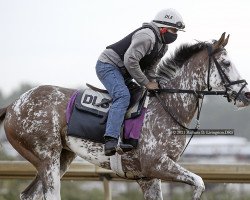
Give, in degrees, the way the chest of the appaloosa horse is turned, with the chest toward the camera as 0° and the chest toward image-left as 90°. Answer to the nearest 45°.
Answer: approximately 270°

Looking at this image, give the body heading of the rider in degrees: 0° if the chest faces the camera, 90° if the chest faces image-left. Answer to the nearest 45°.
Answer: approximately 270°

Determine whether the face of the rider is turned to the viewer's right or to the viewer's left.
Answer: to the viewer's right
